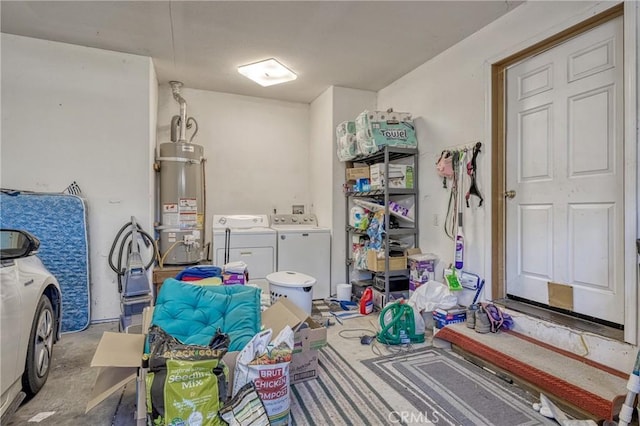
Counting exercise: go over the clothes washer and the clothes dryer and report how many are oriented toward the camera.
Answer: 2

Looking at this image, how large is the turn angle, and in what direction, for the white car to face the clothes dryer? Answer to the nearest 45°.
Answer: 0° — it already faces it

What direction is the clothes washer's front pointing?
toward the camera

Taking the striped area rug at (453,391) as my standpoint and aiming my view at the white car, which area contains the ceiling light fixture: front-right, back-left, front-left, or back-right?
front-right

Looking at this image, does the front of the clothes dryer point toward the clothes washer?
no

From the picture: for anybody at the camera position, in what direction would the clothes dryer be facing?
facing the viewer

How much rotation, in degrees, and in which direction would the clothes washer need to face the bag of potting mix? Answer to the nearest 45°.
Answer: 0° — it already faces it

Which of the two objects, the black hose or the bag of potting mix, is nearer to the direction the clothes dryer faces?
the bag of potting mix

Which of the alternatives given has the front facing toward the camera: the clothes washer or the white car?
the clothes washer

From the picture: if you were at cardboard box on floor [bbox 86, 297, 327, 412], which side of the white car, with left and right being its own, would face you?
right

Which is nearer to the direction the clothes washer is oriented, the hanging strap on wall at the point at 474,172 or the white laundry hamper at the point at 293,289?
the white laundry hamper

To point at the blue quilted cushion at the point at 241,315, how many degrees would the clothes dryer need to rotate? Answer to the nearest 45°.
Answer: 0° — it already faces it

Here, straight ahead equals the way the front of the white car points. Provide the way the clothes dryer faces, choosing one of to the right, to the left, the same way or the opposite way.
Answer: the opposite way

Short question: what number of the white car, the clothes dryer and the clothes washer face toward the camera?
2

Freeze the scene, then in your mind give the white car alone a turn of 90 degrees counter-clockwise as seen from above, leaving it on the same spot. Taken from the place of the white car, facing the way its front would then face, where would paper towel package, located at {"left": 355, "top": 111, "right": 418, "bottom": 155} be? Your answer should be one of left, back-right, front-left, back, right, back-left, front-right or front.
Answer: back-right

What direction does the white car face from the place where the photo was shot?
facing away from the viewer and to the right of the viewer

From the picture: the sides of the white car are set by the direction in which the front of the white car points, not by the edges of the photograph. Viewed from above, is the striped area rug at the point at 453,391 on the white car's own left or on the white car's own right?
on the white car's own right

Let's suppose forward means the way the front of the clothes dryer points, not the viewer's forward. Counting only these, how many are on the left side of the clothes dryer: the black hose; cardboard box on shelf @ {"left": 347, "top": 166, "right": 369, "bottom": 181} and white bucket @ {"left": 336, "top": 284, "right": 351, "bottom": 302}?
2

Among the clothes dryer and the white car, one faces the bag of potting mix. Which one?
the clothes dryer

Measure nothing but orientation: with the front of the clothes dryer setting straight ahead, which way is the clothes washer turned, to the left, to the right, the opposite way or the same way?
the same way

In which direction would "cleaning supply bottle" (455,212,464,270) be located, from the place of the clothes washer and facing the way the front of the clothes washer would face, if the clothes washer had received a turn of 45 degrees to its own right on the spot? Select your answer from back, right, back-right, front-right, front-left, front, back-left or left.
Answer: left

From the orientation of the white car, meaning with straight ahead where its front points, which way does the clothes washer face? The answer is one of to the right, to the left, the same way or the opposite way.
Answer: the opposite way
